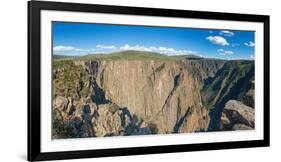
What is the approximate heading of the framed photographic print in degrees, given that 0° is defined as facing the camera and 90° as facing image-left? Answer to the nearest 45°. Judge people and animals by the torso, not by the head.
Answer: approximately 315°
